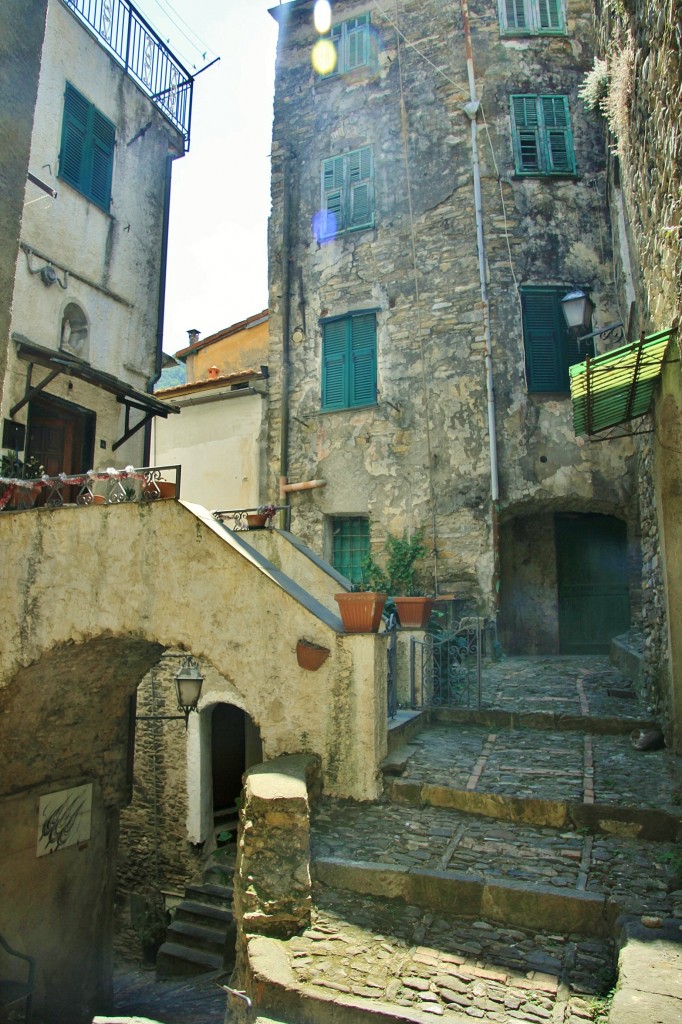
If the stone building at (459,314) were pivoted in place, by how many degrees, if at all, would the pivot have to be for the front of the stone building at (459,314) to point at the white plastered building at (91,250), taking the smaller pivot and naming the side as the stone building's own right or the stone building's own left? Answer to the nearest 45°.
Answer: approximately 45° to the stone building's own right

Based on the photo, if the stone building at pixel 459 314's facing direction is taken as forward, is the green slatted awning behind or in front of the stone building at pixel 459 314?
in front

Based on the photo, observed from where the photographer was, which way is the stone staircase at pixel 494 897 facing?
facing the viewer

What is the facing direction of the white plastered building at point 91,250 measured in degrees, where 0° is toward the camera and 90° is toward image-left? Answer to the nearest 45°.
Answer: approximately 315°

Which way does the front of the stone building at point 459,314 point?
toward the camera

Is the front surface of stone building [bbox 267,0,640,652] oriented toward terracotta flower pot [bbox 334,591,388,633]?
yes

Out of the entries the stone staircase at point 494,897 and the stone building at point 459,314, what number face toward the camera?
2

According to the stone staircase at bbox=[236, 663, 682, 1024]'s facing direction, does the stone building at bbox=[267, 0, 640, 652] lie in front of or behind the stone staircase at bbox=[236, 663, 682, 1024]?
behind

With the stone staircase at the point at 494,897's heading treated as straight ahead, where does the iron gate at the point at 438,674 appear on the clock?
The iron gate is roughly at 6 o'clock from the stone staircase.

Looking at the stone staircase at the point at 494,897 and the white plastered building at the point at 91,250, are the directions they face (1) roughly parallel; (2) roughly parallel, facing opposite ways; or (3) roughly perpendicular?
roughly perpendicular
